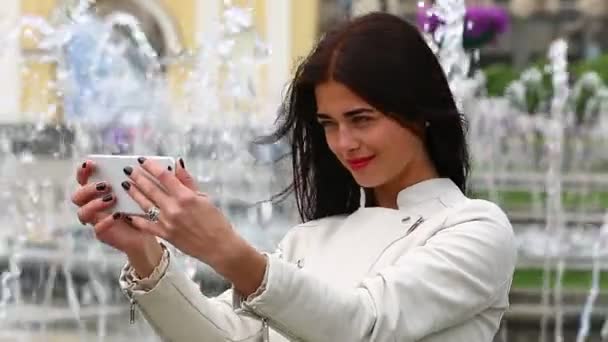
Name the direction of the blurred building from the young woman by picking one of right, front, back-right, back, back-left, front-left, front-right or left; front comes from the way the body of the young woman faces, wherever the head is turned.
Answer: back-right

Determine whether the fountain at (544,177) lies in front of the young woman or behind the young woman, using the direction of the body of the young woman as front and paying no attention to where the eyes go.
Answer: behind

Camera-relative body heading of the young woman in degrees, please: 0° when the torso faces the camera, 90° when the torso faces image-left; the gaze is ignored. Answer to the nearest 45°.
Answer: approximately 45°

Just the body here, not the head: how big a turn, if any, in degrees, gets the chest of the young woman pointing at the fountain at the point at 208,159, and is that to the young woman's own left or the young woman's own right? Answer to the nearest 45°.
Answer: approximately 135° to the young woman's own right
